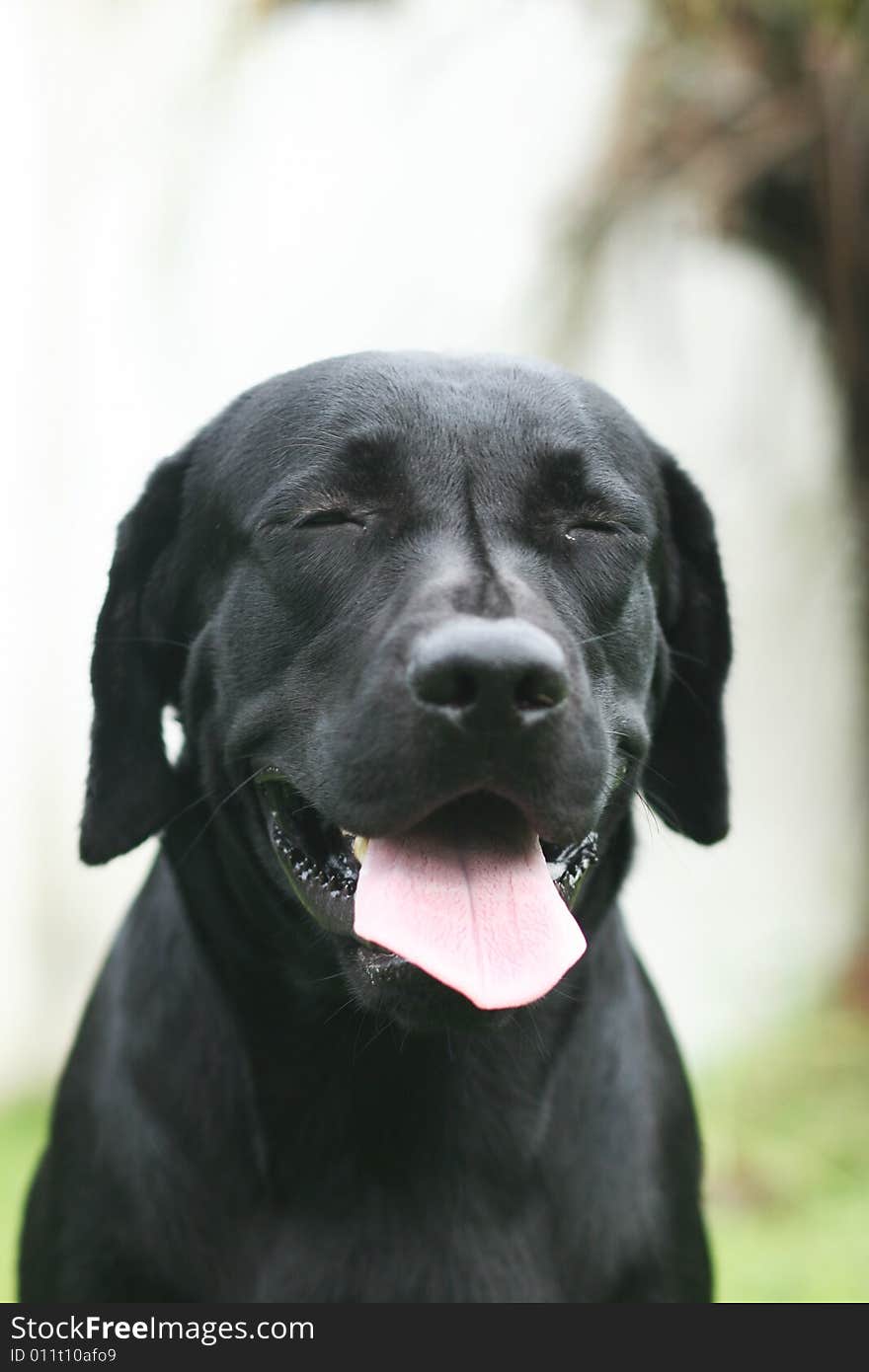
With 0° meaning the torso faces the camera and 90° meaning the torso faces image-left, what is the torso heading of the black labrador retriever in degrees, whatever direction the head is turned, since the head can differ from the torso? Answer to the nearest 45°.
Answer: approximately 0°
